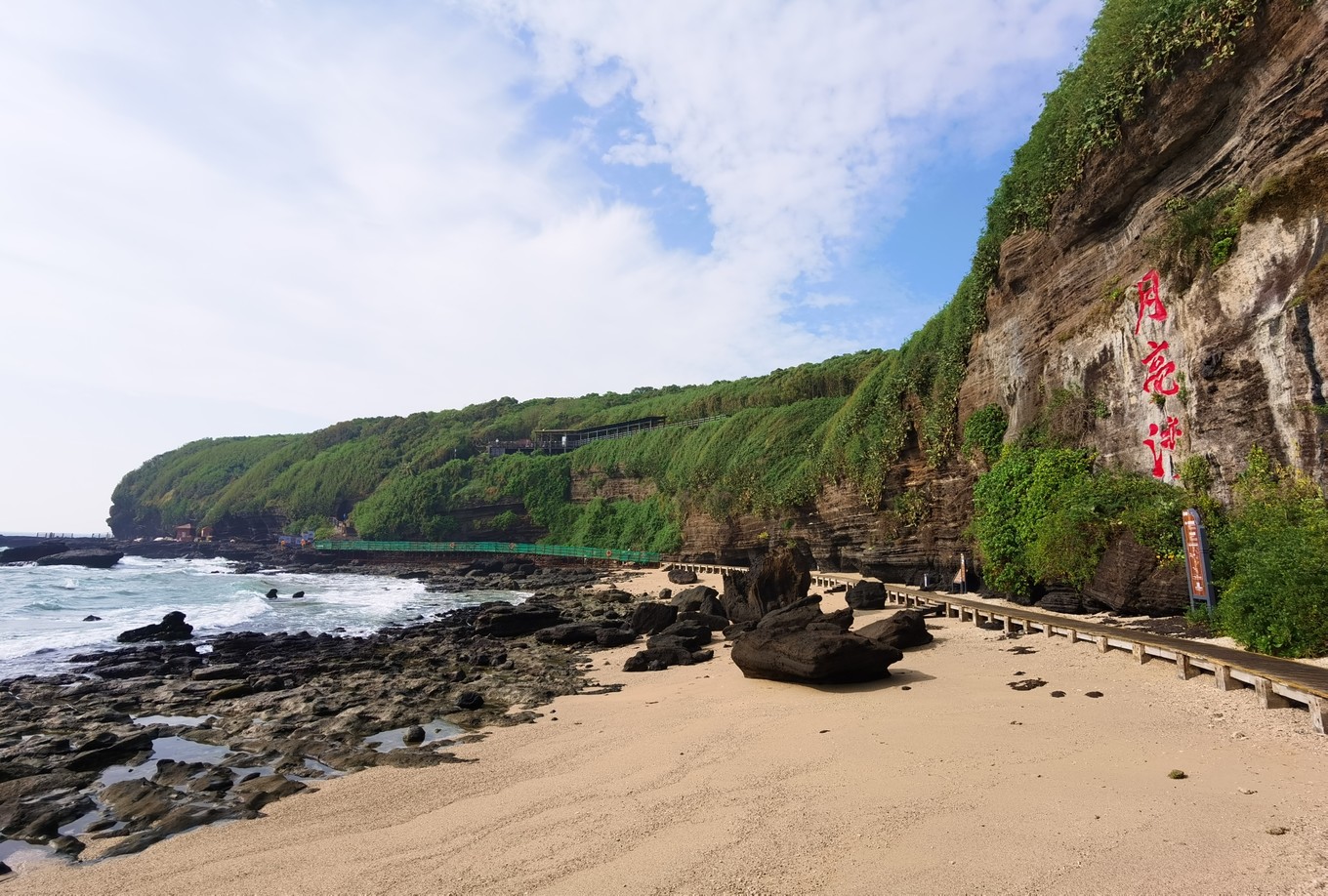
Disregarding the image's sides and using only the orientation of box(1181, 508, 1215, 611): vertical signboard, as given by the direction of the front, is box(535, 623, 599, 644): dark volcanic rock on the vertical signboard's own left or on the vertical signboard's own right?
on the vertical signboard's own right

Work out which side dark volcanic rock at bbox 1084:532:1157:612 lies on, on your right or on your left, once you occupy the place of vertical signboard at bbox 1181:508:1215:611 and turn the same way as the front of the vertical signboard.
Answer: on your right

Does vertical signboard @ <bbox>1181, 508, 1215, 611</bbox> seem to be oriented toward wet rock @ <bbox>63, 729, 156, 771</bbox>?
yes

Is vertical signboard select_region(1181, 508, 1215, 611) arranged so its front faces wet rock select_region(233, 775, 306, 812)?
yes

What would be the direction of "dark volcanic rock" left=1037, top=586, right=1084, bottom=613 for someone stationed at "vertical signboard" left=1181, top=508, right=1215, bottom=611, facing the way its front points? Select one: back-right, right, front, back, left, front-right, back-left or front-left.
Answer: right

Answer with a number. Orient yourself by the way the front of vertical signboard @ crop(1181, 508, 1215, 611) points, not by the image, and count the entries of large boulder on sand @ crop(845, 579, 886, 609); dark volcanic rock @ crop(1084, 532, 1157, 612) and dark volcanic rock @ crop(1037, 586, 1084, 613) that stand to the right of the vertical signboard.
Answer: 3

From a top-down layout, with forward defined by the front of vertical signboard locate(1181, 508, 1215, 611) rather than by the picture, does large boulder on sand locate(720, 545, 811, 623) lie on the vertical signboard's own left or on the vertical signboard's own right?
on the vertical signboard's own right

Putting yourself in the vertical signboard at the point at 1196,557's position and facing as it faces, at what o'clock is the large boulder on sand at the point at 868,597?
The large boulder on sand is roughly at 3 o'clock from the vertical signboard.

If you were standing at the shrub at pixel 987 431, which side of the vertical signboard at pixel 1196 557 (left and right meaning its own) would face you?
right

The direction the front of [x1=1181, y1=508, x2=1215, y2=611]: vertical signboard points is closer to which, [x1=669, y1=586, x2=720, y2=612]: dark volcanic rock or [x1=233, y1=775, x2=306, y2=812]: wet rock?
the wet rock

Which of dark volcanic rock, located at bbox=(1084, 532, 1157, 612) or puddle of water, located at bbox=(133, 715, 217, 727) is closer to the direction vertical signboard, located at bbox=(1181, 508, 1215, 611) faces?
the puddle of water

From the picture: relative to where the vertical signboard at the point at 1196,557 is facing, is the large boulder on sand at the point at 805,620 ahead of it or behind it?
ahead

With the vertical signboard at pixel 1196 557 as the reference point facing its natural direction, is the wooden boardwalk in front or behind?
in front

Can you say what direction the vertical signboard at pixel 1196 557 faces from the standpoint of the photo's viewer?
facing the viewer and to the left of the viewer

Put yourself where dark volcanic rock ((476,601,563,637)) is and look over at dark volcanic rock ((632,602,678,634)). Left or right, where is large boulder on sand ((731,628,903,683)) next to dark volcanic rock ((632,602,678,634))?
right
